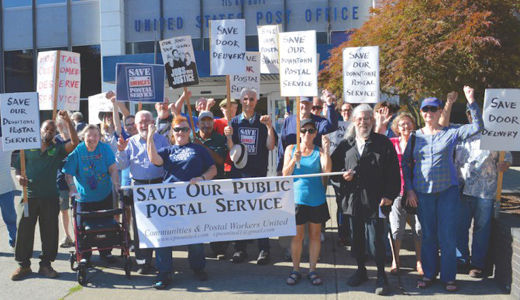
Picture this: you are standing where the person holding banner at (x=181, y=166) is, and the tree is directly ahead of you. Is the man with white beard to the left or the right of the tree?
right

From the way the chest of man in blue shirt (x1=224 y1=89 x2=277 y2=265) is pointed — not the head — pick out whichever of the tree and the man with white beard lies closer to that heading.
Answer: the man with white beard

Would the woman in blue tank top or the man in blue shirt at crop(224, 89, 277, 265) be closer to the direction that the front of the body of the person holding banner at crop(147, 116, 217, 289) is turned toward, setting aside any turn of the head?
the woman in blue tank top

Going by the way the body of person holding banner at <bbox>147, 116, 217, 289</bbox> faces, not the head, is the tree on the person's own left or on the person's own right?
on the person's own left

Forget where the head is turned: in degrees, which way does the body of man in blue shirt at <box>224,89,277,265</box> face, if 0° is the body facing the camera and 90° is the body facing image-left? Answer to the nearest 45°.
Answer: approximately 0°

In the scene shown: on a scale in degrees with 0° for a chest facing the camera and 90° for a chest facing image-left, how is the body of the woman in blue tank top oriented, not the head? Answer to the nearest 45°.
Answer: approximately 0°

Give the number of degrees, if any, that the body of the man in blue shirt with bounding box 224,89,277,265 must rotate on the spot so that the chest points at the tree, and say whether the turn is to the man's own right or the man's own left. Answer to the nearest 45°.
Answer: approximately 135° to the man's own left

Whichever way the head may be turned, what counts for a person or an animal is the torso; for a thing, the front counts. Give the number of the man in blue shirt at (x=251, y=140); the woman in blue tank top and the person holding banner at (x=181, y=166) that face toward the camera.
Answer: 3
